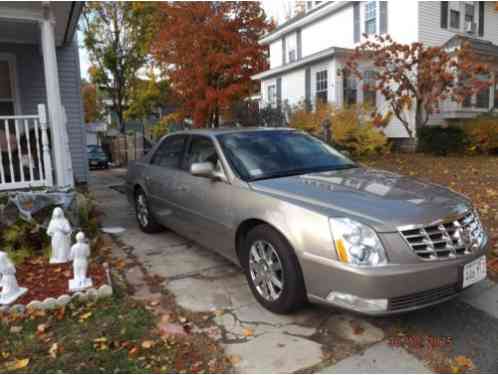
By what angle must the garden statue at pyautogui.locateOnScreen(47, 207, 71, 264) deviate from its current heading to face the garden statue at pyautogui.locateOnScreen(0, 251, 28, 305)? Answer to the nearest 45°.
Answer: approximately 45° to its right

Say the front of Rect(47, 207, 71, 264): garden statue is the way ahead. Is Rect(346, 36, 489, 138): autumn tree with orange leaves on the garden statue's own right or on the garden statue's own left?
on the garden statue's own left

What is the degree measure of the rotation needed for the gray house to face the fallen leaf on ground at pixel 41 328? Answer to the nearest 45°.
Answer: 0° — it already faces it

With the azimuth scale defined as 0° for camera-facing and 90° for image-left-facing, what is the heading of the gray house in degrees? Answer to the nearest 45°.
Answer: approximately 0°

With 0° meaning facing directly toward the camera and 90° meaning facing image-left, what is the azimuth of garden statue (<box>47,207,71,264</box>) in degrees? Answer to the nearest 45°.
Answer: approximately 0°

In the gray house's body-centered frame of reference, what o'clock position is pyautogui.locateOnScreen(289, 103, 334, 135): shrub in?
The shrub is roughly at 8 o'clock from the gray house.

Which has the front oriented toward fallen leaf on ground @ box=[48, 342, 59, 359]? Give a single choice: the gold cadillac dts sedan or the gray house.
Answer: the gray house

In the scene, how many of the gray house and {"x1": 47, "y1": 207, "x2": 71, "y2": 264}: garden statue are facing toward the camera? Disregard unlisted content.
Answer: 2

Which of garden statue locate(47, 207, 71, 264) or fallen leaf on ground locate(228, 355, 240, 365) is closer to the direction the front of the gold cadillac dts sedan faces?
the fallen leaf on ground
